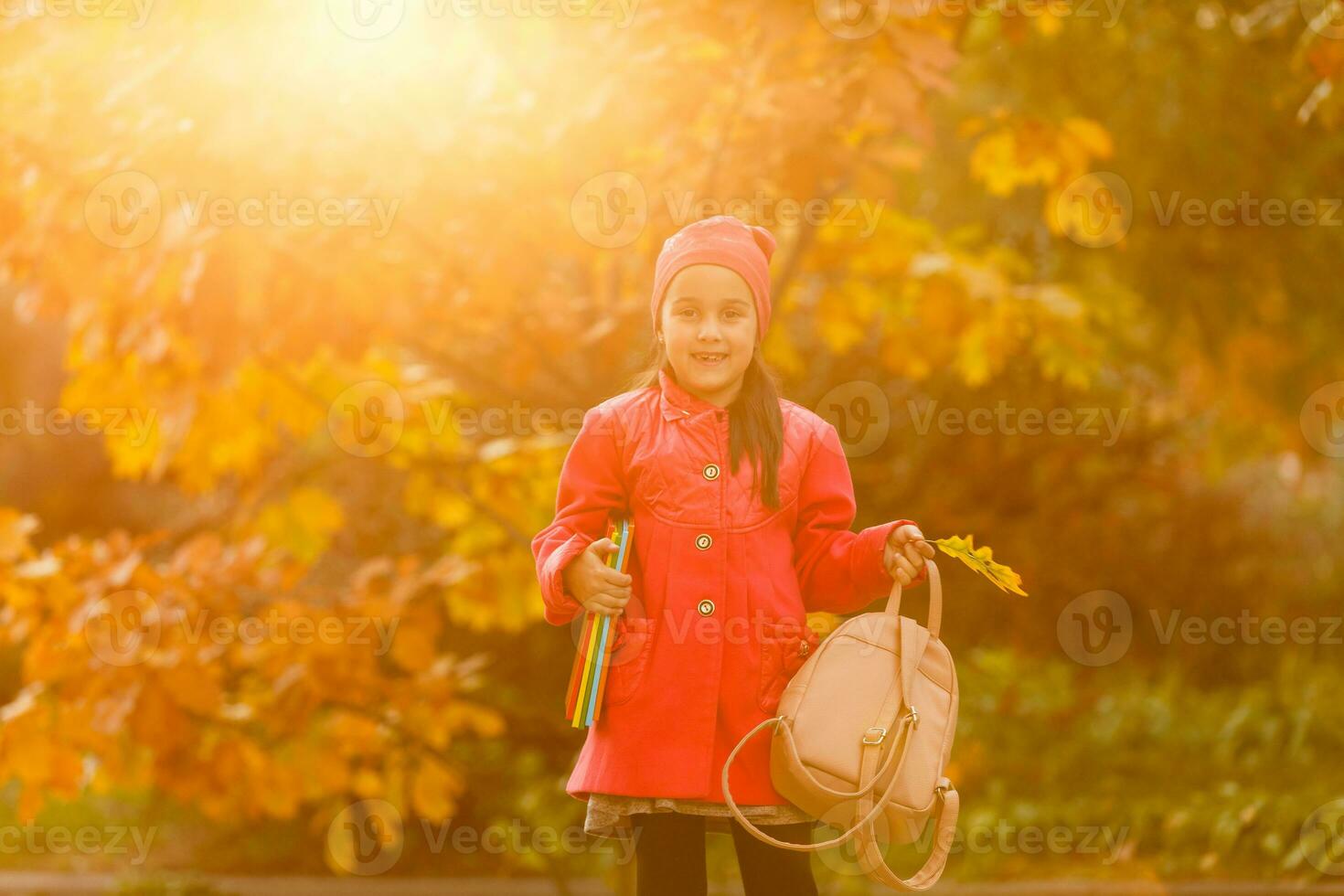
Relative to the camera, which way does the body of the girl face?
toward the camera

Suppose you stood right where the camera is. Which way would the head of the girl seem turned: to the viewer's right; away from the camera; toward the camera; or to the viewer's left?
toward the camera
